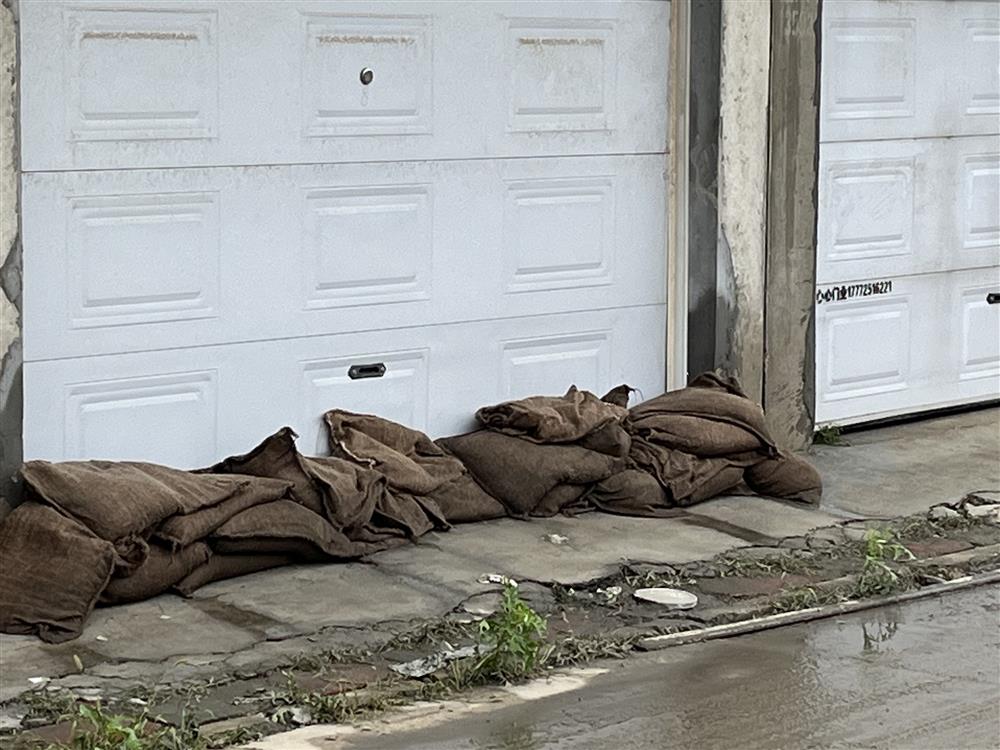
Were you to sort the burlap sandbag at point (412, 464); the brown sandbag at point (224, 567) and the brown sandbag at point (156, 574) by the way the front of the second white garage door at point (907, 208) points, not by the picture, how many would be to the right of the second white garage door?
3

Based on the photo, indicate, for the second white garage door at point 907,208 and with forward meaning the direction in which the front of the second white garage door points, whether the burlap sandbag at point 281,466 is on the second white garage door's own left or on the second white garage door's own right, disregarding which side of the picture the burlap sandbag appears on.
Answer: on the second white garage door's own right

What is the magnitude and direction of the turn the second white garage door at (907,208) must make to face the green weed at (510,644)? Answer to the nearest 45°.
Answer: approximately 45° to its right

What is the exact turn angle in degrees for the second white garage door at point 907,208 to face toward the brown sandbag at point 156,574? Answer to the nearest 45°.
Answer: approximately 90° to its right

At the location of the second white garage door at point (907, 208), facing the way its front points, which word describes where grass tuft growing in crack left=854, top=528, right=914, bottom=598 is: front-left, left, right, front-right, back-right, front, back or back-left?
front-right

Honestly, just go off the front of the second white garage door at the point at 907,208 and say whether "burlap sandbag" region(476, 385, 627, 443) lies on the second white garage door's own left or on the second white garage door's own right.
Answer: on the second white garage door's own right

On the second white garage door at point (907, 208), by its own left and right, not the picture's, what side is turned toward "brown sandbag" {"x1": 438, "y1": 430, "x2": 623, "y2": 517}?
right

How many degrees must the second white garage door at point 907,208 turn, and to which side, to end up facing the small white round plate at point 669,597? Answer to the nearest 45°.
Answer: approximately 45° to its right

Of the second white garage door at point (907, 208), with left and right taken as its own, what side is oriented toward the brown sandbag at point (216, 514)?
right

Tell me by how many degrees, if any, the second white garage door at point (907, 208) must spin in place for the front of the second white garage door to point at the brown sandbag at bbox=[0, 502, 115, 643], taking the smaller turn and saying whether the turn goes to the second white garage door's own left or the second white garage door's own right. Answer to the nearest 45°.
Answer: approximately 90° to the second white garage door's own right

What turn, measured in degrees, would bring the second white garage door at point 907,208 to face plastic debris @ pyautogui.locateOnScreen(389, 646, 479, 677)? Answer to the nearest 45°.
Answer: approximately 45° to its right

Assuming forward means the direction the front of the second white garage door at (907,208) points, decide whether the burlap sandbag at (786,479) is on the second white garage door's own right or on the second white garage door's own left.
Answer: on the second white garage door's own right

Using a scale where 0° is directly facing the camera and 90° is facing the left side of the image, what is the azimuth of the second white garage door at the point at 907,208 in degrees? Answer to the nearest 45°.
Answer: approximately 315°
